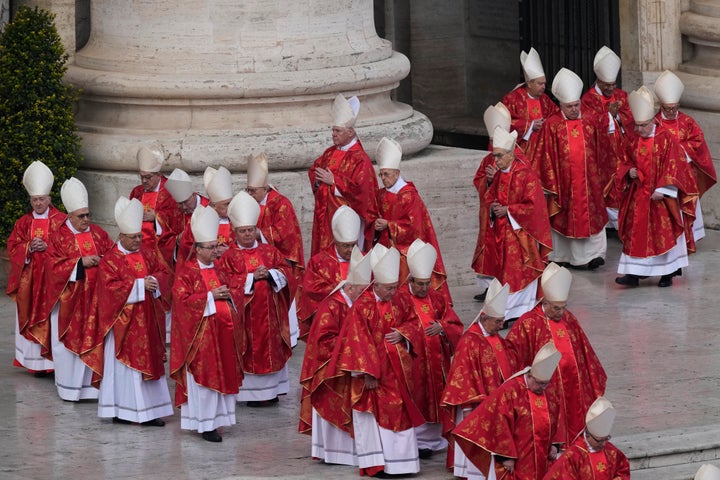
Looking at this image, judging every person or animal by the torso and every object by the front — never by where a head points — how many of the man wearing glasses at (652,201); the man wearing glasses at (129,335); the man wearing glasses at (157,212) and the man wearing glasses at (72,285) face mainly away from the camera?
0

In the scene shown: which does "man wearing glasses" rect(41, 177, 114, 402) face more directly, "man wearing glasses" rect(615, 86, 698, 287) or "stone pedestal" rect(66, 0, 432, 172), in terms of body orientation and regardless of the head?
the man wearing glasses

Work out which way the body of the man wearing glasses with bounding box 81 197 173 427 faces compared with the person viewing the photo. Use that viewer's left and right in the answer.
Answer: facing the viewer and to the right of the viewer

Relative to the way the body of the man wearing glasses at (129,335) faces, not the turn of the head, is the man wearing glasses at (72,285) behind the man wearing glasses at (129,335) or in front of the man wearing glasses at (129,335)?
behind

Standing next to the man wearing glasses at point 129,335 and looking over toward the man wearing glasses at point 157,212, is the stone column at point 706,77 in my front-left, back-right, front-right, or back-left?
front-right

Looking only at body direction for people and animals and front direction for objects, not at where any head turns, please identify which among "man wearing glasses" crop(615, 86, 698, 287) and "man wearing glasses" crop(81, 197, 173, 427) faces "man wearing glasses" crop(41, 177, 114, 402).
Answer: "man wearing glasses" crop(615, 86, 698, 287)

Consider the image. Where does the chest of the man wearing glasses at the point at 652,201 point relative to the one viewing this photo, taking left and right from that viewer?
facing the viewer and to the left of the viewer

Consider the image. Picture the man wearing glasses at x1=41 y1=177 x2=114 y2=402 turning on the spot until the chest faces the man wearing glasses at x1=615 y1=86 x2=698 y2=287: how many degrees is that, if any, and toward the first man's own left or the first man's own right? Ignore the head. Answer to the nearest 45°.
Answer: approximately 45° to the first man's own left

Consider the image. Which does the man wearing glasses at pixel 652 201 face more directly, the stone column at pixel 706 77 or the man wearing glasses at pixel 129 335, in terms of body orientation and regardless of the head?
the man wearing glasses

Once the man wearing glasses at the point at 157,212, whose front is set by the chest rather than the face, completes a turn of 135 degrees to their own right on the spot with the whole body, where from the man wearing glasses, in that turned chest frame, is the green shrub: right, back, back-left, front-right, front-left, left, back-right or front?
front-left

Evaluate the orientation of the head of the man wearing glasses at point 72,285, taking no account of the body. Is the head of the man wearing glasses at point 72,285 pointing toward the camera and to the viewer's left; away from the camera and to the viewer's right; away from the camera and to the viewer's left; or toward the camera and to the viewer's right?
toward the camera and to the viewer's right

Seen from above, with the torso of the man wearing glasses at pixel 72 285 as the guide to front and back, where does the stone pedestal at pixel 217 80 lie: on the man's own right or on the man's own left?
on the man's own left

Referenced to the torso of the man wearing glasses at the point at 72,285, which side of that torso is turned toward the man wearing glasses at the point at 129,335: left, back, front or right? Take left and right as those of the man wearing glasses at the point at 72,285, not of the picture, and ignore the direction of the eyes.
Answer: front

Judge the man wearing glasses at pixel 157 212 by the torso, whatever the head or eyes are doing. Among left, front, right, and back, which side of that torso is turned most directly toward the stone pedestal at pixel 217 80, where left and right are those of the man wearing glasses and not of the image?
back

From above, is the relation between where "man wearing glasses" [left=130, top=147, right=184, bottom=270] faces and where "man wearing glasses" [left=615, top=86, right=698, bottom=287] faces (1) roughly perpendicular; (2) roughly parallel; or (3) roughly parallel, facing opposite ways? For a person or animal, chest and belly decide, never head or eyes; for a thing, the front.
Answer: roughly parallel

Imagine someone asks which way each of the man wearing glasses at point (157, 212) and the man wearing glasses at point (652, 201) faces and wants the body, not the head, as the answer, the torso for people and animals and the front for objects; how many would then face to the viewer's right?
0

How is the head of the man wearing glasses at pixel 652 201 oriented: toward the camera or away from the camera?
toward the camera
